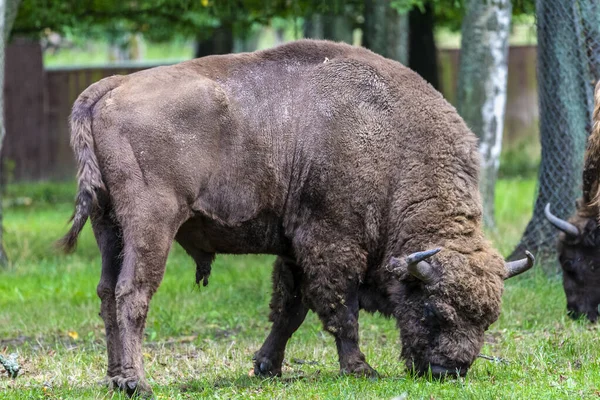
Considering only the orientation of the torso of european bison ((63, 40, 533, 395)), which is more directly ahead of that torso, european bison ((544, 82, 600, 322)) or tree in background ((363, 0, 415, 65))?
the european bison

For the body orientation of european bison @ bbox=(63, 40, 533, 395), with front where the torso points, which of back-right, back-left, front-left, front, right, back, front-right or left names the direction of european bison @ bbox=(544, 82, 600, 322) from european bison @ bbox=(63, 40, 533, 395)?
front-left

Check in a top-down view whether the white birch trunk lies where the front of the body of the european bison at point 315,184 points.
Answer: no

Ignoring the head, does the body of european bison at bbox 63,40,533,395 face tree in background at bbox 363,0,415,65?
no

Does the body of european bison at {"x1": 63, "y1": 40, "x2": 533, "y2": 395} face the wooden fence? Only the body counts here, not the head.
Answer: no

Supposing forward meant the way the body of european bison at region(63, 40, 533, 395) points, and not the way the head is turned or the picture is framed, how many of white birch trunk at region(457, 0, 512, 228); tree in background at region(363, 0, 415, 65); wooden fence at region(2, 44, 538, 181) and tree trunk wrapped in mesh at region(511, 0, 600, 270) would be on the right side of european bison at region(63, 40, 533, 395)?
0

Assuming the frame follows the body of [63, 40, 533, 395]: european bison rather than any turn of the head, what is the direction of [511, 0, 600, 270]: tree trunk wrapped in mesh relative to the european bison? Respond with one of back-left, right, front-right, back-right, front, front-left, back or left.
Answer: front-left

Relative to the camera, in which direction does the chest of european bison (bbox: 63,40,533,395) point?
to the viewer's right

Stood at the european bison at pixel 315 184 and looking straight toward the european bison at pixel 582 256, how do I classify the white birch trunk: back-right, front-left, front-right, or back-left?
front-left
